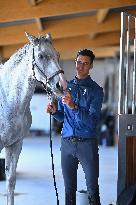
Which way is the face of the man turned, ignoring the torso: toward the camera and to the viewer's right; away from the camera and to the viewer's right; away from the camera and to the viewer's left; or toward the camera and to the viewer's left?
toward the camera and to the viewer's left

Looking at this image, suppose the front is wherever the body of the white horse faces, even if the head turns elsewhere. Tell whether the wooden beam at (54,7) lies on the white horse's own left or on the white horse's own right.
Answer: on the white horse's own left

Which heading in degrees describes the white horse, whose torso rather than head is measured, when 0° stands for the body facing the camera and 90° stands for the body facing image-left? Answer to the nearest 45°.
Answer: approximately 270°
